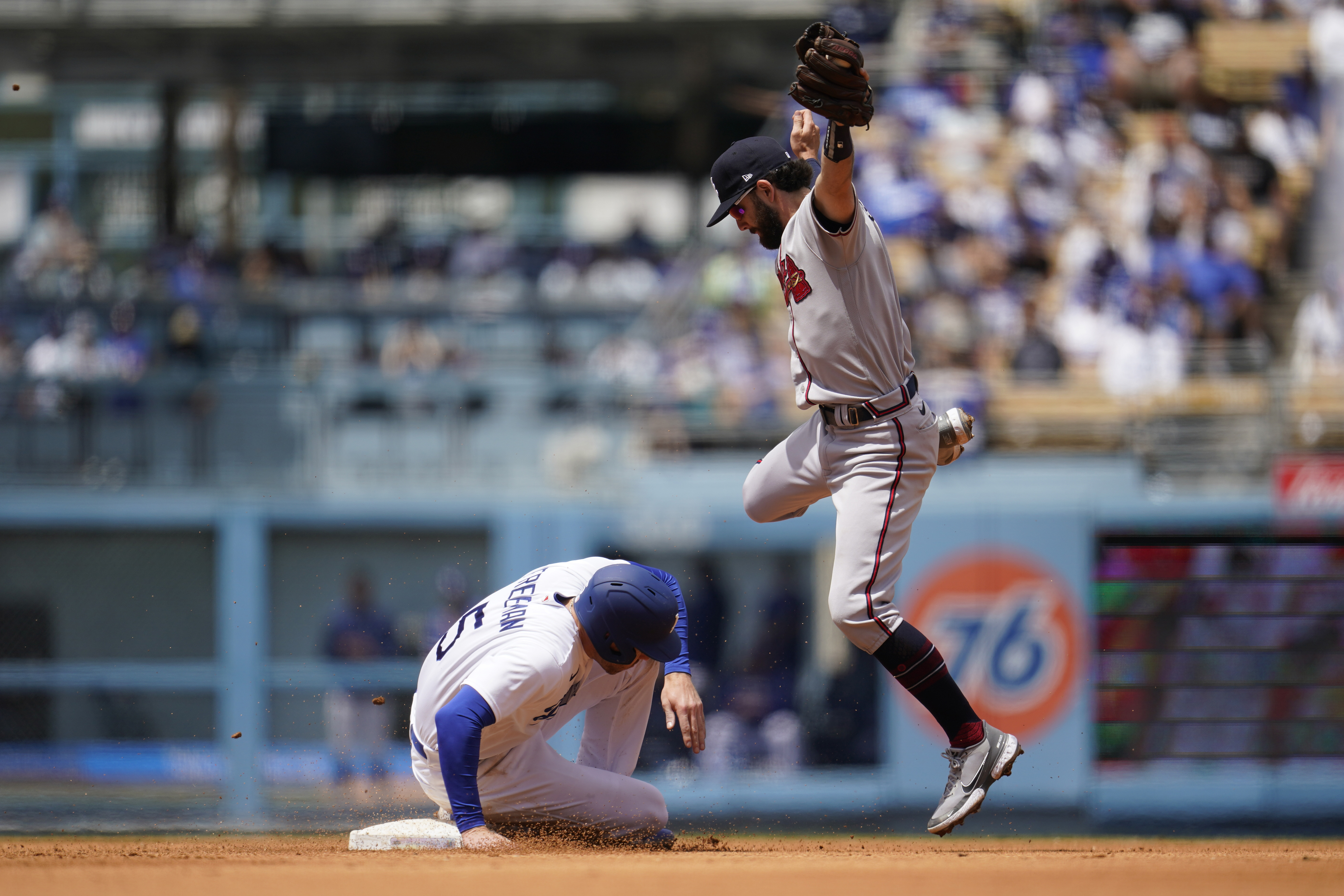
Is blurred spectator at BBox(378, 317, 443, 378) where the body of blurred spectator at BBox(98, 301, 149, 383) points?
no

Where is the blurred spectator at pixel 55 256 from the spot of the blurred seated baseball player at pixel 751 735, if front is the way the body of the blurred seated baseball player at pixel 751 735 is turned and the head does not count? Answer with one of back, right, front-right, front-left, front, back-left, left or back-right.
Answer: back-right

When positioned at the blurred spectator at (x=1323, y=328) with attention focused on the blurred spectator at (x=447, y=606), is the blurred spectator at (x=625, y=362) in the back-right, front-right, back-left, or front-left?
front-right

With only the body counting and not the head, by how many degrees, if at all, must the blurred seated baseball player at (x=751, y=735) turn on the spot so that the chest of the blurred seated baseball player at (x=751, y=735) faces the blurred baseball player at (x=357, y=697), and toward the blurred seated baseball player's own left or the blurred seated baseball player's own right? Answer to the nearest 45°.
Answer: approximately 90° to the blurred seated baseball player's own right

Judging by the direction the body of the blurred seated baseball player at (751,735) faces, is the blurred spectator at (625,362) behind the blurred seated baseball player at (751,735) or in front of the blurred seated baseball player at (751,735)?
behind

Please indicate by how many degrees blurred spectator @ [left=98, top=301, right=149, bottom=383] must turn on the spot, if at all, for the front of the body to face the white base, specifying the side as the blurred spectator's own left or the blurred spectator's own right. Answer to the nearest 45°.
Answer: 0° — they already face it

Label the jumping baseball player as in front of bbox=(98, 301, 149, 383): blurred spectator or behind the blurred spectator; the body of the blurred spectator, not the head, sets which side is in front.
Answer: in front

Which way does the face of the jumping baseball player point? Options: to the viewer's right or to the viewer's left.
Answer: to the viewer's left

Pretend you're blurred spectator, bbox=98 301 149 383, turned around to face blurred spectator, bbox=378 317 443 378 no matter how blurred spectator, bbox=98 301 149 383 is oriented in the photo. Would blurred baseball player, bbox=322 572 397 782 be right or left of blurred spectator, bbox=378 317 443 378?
right

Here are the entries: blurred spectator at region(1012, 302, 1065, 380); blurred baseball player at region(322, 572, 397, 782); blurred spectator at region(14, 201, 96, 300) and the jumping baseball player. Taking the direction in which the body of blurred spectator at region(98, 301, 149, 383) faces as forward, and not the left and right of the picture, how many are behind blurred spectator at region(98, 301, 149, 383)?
1

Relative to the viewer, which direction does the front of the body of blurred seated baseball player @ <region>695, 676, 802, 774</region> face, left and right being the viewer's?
facing the viewer

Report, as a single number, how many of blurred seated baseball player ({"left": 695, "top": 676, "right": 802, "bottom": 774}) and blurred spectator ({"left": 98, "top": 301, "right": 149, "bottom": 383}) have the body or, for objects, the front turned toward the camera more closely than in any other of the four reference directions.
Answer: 2

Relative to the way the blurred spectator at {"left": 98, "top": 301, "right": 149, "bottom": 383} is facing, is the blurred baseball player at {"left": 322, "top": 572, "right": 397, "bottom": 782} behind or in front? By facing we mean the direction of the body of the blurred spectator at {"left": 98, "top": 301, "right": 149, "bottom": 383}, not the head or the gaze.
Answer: in front

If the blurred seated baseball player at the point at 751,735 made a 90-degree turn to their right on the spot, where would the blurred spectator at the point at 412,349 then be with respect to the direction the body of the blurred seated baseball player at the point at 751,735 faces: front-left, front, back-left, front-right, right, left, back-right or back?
front-right

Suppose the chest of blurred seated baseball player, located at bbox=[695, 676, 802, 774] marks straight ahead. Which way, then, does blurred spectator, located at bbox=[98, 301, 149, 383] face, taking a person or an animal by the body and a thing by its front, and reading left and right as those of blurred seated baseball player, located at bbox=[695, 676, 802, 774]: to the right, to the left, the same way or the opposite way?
the same way
